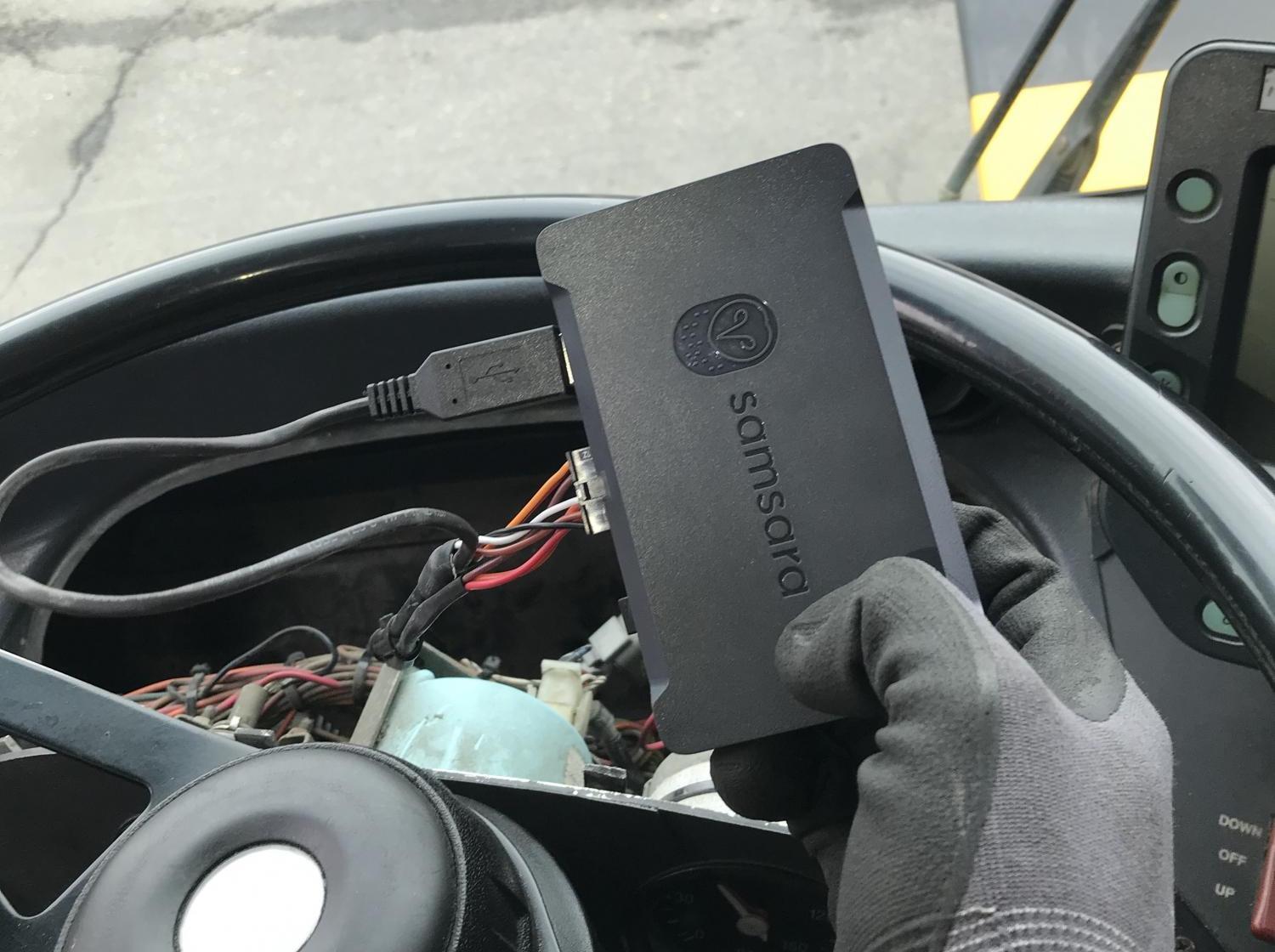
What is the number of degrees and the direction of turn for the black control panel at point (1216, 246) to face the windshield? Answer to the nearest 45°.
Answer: approximately 135° to its right

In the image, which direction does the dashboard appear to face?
toward the camera

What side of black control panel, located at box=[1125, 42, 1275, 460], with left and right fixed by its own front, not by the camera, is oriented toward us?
front
